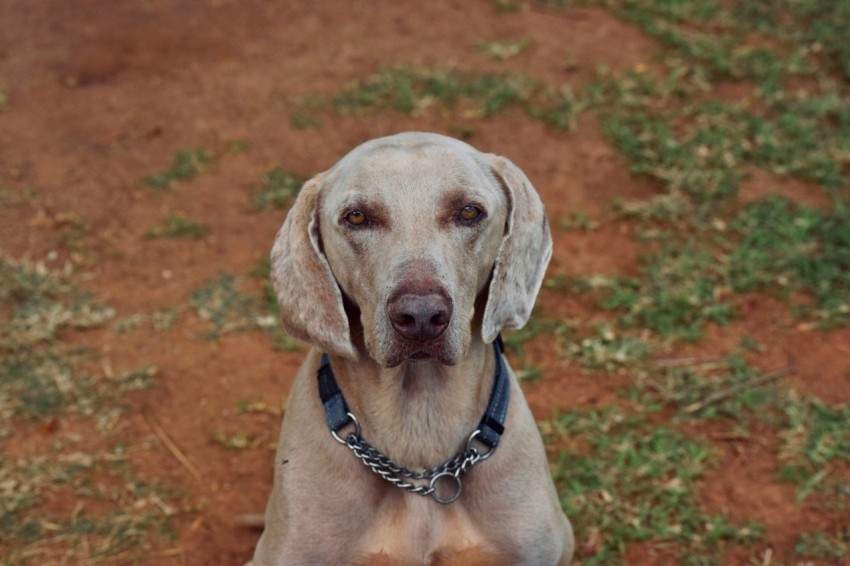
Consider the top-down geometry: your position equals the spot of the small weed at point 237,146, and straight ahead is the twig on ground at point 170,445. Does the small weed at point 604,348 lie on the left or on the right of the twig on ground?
left

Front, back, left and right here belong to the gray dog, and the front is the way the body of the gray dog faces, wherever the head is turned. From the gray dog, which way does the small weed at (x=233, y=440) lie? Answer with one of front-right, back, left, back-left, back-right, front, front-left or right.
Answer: back-right

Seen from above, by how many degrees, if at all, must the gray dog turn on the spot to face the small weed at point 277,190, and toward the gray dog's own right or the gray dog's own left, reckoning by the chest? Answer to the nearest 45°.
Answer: approximately 180°

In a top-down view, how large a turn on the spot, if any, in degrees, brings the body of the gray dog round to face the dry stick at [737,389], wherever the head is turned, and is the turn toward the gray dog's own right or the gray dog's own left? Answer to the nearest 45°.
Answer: approximately 135° to the gray dog's own left

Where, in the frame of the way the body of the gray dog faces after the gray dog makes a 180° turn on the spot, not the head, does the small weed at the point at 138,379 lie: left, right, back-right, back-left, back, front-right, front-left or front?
front-left

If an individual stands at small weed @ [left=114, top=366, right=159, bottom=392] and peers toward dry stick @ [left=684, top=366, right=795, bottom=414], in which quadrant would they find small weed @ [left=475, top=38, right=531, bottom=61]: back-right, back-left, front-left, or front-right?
front-left

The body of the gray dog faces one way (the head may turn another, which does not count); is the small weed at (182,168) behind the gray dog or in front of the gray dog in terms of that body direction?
behind

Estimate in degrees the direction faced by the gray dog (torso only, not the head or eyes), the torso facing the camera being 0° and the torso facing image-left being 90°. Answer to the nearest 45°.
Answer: approximately 0°

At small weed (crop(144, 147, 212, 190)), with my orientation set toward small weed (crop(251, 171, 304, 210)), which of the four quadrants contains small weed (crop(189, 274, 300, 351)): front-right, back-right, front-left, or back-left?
front-right

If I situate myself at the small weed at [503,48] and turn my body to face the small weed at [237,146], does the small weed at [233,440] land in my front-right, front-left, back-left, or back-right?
front-left

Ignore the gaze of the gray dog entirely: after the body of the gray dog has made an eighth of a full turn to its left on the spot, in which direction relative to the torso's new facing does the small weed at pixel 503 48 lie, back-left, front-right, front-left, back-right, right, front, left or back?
back-left

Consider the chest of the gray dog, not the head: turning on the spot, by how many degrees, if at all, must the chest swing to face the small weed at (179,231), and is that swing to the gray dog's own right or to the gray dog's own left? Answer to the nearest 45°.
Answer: approximately 135° to the gray dog's own right
